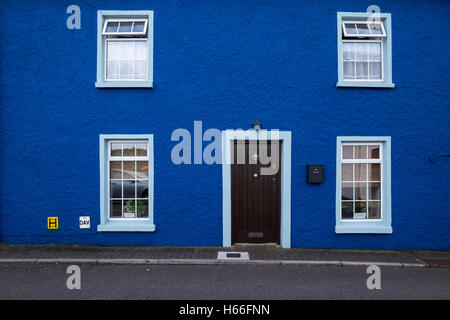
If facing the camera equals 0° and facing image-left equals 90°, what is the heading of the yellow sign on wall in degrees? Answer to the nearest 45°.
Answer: approximately 0°

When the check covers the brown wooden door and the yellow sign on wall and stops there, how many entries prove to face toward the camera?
2

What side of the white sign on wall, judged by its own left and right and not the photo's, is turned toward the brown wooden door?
left

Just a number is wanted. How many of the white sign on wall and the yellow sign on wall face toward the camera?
2

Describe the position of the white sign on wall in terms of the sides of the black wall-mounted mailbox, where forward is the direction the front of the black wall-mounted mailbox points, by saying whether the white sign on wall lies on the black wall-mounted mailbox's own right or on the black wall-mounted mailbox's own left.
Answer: on the black wall-mounted mailbox's own right

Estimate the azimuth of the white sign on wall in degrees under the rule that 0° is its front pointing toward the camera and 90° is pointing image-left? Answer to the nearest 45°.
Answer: approximately 0°
